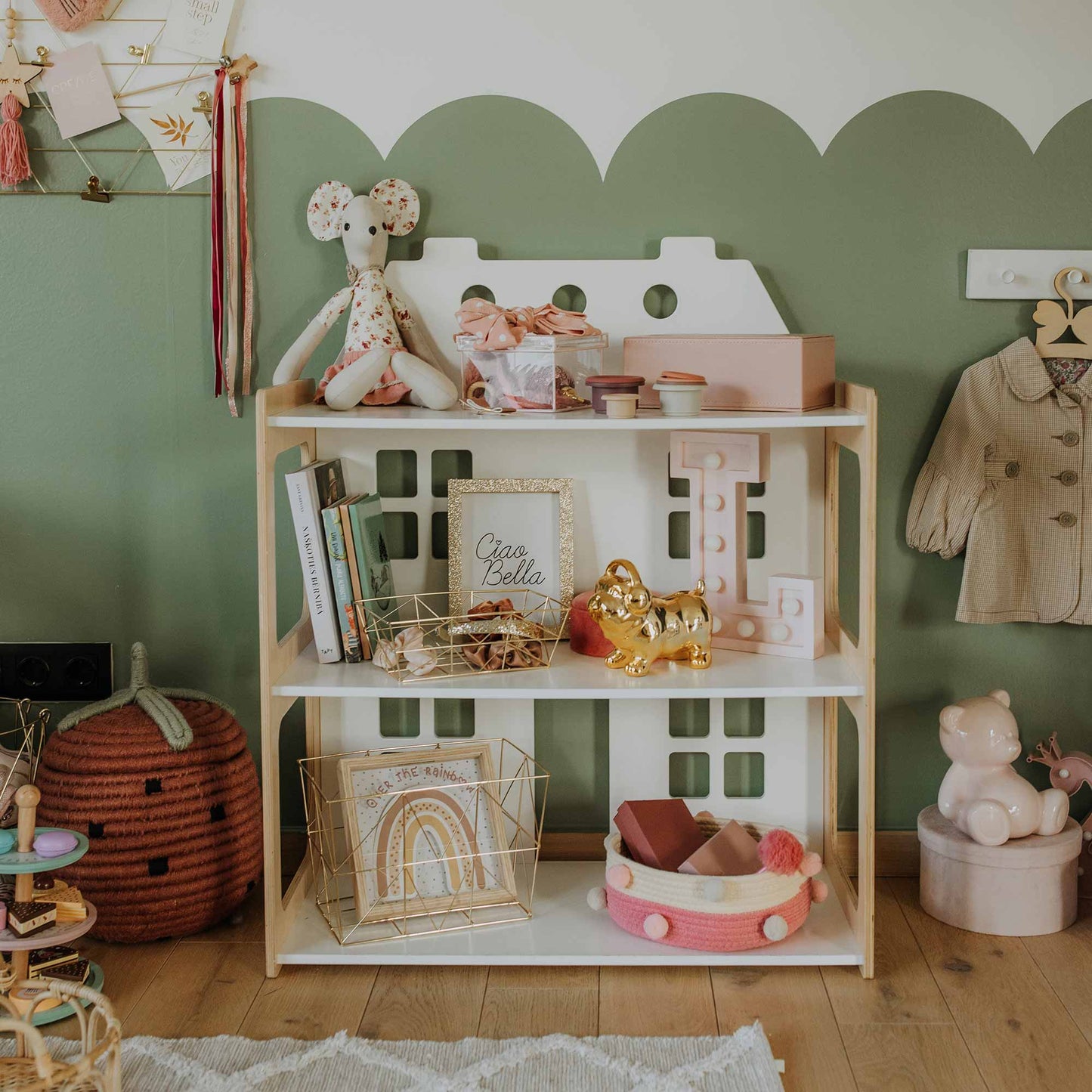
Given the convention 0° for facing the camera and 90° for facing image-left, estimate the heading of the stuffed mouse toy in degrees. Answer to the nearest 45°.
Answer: approximately 0°

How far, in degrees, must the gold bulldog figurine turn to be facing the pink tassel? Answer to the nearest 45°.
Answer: approximately 45° to its right

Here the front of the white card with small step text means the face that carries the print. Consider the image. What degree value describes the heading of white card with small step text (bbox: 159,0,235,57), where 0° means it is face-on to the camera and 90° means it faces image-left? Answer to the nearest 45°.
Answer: approximately 0°
